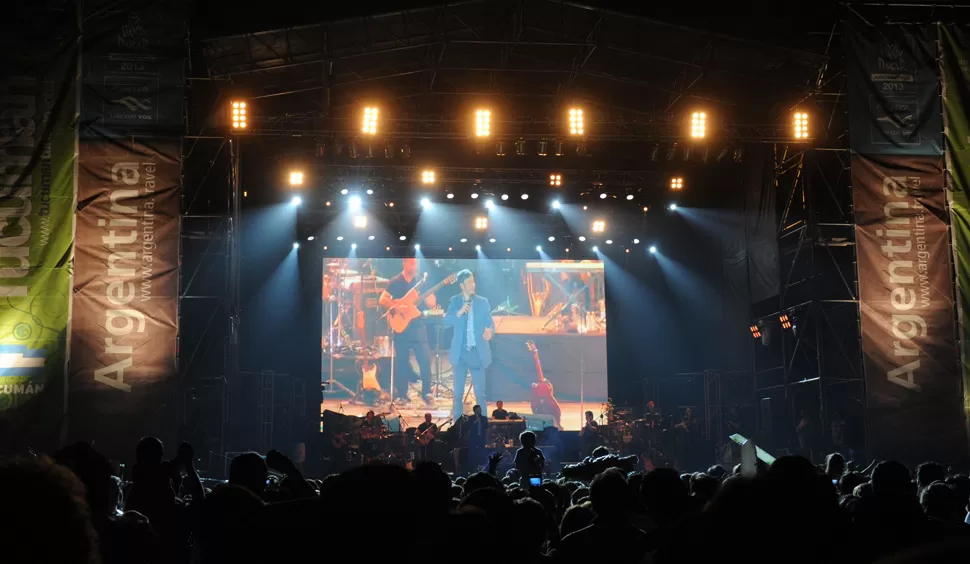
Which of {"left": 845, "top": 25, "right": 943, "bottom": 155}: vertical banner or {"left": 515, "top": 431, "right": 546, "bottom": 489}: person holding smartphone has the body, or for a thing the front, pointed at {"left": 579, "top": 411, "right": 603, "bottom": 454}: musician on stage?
the person holding smartphone

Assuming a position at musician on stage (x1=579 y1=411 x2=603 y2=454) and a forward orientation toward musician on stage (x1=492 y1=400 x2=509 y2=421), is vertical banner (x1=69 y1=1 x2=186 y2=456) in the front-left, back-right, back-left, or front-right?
front-left

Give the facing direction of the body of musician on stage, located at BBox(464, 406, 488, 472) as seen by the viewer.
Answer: toward the camera

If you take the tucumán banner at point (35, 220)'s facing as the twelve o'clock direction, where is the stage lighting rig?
The stage lighting rig is roughly at 8 o'clock from the tucumán banner.

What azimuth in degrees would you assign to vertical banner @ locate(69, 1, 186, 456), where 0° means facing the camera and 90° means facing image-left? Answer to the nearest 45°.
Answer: approximately 0°

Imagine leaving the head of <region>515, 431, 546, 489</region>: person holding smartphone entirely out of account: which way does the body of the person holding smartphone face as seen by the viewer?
away from the camera

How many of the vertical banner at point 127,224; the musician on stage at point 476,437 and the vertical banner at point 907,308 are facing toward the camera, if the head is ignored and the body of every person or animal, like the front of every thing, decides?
3

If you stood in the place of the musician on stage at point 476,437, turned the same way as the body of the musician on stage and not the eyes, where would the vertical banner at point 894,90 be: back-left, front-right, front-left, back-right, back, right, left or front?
front-left

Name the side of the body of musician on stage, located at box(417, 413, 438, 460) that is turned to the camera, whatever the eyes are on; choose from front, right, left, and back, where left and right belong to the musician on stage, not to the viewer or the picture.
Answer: front

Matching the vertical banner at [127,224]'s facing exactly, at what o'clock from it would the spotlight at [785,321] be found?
The spotlight is roughly at 9 o'clock from the vertical banner.

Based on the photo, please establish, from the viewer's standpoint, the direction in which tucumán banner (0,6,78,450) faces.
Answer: facing the viewer

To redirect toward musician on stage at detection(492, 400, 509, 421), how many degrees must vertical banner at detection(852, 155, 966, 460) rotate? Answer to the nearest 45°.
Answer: approximately 135° to its right

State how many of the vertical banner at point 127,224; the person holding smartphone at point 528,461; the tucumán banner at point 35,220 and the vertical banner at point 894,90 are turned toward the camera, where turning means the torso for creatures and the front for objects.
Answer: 3

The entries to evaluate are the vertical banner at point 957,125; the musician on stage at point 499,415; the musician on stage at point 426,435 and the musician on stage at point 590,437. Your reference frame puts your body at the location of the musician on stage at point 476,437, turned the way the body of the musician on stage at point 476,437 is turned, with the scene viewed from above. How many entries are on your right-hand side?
1

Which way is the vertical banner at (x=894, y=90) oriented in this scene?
toward the camera
